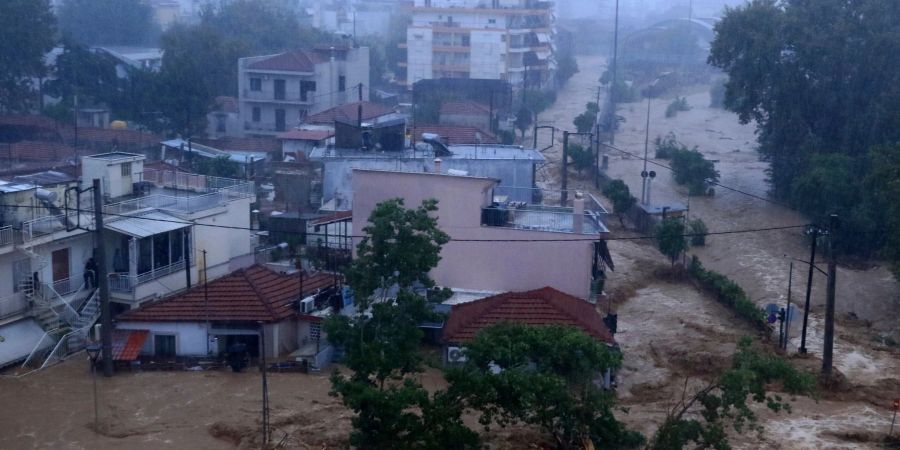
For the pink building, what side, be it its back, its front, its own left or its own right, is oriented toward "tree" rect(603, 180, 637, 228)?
left

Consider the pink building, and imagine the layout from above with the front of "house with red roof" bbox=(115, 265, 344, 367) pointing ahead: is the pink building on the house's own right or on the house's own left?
on the house's own left

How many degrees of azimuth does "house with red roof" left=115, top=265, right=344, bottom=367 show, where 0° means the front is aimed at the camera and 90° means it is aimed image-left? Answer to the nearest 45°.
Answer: approximately 0°

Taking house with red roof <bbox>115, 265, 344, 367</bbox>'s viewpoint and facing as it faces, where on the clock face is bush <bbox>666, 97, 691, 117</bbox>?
The bush is roughly at 7 o'clock from the house with red roof.

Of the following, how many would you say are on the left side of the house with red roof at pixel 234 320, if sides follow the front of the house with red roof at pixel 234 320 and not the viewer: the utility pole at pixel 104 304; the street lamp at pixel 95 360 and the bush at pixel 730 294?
1

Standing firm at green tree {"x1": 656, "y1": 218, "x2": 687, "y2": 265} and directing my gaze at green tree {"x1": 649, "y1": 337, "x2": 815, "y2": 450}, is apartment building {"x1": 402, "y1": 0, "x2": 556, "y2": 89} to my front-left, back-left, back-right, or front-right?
back-right
